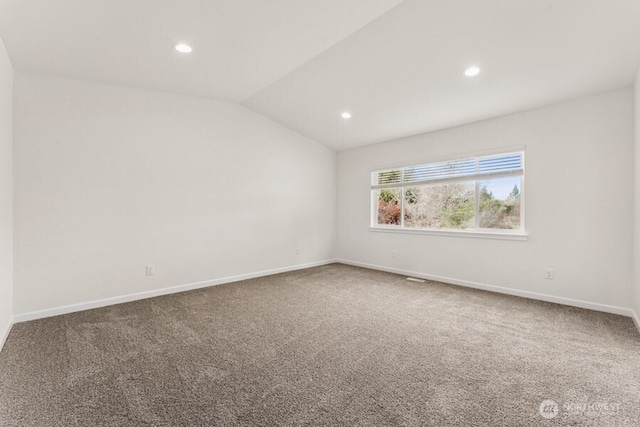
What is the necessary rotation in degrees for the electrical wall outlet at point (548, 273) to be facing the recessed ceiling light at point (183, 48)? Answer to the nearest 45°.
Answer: approximately 45° to its right

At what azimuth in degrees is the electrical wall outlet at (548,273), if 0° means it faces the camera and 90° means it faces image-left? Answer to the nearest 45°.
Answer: approximately 0°
